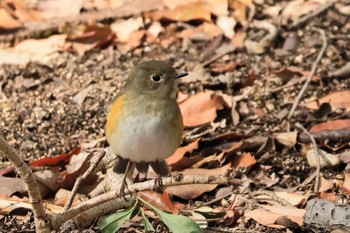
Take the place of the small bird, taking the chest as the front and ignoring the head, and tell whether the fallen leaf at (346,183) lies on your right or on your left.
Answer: on your left

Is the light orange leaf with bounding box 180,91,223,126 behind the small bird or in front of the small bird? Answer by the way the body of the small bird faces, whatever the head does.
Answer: behind

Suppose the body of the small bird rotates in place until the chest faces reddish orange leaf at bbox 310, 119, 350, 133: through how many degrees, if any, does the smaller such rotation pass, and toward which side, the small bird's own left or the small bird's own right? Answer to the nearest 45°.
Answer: approximately 135° to the small bird's own left

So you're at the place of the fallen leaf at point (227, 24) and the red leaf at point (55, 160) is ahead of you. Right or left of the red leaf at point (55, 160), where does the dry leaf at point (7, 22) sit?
right

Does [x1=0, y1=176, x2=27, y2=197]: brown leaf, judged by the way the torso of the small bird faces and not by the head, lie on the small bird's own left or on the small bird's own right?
on the small bird's own right

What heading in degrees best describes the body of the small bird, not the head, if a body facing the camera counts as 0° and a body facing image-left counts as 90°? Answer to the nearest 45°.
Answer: approximately 0°

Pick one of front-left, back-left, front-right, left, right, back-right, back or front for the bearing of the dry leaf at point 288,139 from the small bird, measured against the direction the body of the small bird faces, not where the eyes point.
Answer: back-left

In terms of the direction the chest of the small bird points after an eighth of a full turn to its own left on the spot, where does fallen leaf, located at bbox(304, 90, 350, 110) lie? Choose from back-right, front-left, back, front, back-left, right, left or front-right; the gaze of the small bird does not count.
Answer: left

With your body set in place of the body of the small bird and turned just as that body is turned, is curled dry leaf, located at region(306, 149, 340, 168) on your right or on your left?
on your left

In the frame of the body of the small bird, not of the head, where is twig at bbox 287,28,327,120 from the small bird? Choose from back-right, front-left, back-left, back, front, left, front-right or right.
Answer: back-left

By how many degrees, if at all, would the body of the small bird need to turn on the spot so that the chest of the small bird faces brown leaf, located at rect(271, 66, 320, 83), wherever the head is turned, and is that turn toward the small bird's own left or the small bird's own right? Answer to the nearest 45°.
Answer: approximately 135° to the small bird's own left
